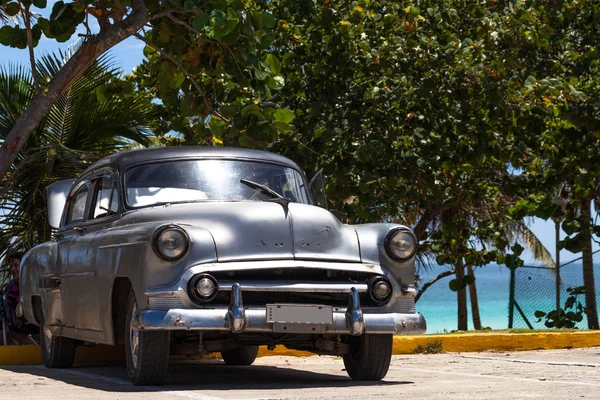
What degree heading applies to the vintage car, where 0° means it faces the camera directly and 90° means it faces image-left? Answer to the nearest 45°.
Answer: approximately 315°

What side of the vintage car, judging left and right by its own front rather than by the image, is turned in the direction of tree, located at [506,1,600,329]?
left

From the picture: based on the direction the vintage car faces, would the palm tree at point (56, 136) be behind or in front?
behind
